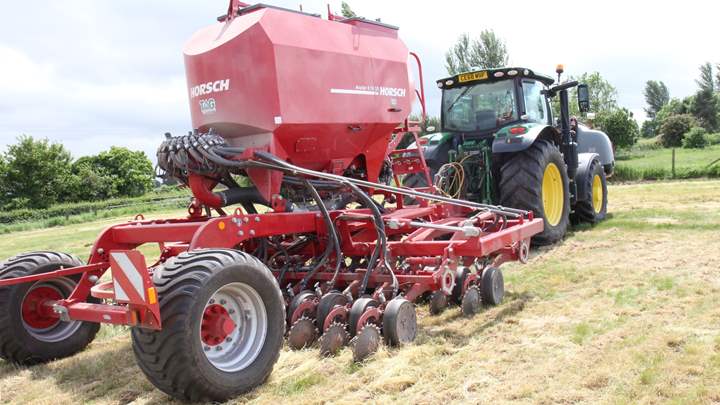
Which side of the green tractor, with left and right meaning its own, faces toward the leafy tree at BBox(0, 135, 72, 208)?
left

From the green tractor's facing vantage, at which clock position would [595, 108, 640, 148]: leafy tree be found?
The leafy tree is roughly at 11 o'clock from the green tractor.

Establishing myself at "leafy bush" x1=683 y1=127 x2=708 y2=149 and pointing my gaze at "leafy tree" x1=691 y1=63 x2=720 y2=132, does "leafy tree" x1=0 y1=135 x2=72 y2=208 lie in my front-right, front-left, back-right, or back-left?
back-left

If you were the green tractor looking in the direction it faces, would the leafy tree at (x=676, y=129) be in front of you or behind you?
in front

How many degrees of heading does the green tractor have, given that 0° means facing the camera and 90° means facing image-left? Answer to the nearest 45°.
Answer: approximately 225°

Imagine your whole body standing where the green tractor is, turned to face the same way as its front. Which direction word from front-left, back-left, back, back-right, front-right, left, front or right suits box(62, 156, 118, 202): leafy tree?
left

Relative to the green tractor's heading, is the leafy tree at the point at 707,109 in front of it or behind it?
in front

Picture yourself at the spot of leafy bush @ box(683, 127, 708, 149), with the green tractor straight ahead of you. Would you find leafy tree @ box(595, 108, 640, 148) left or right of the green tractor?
right
